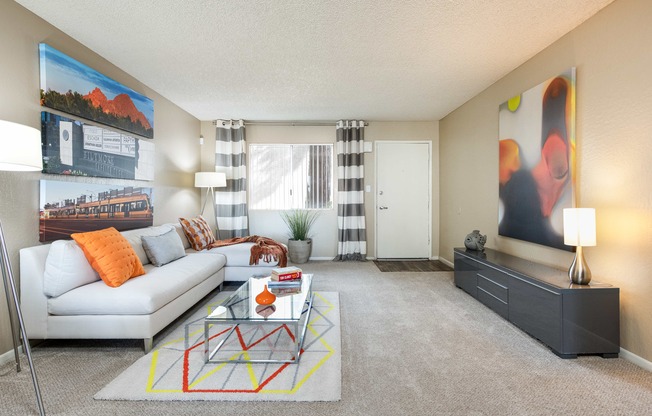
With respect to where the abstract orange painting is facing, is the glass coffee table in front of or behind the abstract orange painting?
in front

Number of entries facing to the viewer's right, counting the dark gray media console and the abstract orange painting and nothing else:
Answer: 0

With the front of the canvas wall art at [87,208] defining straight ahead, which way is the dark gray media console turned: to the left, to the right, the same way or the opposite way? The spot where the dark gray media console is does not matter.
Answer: the opposite way

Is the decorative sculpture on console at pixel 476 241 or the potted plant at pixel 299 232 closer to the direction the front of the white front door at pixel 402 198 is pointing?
the decorative sculpture on console

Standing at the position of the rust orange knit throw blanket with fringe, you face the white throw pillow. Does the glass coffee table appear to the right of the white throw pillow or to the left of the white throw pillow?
left

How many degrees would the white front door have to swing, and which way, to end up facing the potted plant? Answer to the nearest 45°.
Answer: approximately 90° to its right

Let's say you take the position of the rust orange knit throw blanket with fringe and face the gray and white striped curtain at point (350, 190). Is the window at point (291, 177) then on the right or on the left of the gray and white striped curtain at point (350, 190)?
left

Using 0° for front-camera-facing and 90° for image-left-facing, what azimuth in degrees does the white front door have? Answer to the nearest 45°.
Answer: approximately 0°

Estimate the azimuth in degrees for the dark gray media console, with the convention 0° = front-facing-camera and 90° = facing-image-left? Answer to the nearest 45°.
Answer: approximately 45°

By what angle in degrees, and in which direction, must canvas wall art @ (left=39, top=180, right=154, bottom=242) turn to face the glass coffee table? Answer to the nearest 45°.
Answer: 0° — it already faces it

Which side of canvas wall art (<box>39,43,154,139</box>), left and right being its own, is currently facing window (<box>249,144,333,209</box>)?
left

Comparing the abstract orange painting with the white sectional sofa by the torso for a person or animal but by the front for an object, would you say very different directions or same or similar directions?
very different directions

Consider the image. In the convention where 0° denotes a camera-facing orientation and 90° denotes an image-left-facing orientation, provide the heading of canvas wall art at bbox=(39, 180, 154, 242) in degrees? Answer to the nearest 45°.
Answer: approximately 315°

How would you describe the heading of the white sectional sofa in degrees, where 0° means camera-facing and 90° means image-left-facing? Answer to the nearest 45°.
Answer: approximately 315°
